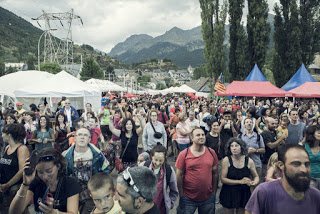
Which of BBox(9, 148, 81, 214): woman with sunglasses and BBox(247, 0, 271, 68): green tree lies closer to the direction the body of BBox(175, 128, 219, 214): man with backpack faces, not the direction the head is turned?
the woman with sunglasses

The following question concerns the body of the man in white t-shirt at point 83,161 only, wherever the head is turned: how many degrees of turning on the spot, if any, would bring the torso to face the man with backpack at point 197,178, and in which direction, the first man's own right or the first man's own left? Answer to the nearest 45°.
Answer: approximately 90° to the first man's own left

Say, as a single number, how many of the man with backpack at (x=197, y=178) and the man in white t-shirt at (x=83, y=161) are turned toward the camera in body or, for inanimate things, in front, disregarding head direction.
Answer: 2

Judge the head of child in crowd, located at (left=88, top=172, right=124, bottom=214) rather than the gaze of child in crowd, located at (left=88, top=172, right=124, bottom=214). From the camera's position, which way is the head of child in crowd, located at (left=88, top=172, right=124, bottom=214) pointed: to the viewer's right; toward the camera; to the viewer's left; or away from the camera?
toward the camera

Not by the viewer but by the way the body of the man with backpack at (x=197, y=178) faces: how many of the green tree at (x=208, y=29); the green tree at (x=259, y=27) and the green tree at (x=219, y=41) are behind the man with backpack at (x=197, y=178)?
3

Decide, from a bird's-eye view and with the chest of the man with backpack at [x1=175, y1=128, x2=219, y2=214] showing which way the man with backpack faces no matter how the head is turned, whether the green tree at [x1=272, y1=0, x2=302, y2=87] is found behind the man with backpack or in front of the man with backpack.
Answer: behind

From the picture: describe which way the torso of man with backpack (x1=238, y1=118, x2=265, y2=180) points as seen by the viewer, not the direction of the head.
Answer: toward the camera

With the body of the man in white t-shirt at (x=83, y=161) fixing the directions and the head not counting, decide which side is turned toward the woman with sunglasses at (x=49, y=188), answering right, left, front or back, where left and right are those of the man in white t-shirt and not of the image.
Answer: front

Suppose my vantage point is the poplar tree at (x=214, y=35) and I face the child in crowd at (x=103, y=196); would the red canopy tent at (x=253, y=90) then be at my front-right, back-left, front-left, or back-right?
front-left

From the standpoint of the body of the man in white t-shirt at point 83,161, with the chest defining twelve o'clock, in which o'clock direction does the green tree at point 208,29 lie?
The green tree is roughly at 7 o'clock from the man in white t-shirt.

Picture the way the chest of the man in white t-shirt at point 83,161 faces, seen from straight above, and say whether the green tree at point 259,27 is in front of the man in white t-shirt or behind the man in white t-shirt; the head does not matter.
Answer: behind

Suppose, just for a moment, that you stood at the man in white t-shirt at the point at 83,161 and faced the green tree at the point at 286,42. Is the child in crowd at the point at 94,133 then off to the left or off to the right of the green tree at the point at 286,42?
left

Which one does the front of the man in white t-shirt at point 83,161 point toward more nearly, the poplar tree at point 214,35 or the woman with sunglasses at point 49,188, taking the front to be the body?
the woman with sunglasses

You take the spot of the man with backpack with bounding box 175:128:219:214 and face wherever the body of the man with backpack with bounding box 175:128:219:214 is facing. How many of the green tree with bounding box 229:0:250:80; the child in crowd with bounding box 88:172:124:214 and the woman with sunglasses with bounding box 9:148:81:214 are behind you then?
1

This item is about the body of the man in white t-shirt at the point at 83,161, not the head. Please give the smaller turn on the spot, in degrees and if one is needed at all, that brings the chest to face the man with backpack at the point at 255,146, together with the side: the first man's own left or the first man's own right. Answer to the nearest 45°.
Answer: approximately 90° to the first man's own left

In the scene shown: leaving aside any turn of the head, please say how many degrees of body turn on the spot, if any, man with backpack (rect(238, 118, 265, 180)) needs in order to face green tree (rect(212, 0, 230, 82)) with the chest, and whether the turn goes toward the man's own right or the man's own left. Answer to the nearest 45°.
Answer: approximately 180°

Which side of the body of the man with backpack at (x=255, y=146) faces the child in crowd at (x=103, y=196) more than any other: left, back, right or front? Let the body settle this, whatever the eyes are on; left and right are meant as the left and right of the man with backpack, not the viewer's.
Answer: front

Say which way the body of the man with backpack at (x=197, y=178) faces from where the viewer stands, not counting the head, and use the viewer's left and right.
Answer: facing the viewer

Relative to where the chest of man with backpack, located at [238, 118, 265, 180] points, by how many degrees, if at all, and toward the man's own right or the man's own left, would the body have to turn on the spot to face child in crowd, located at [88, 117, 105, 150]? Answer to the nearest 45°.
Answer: approximately 90° to the man's own right

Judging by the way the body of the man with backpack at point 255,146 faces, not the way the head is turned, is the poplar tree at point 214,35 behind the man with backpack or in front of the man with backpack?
behind
